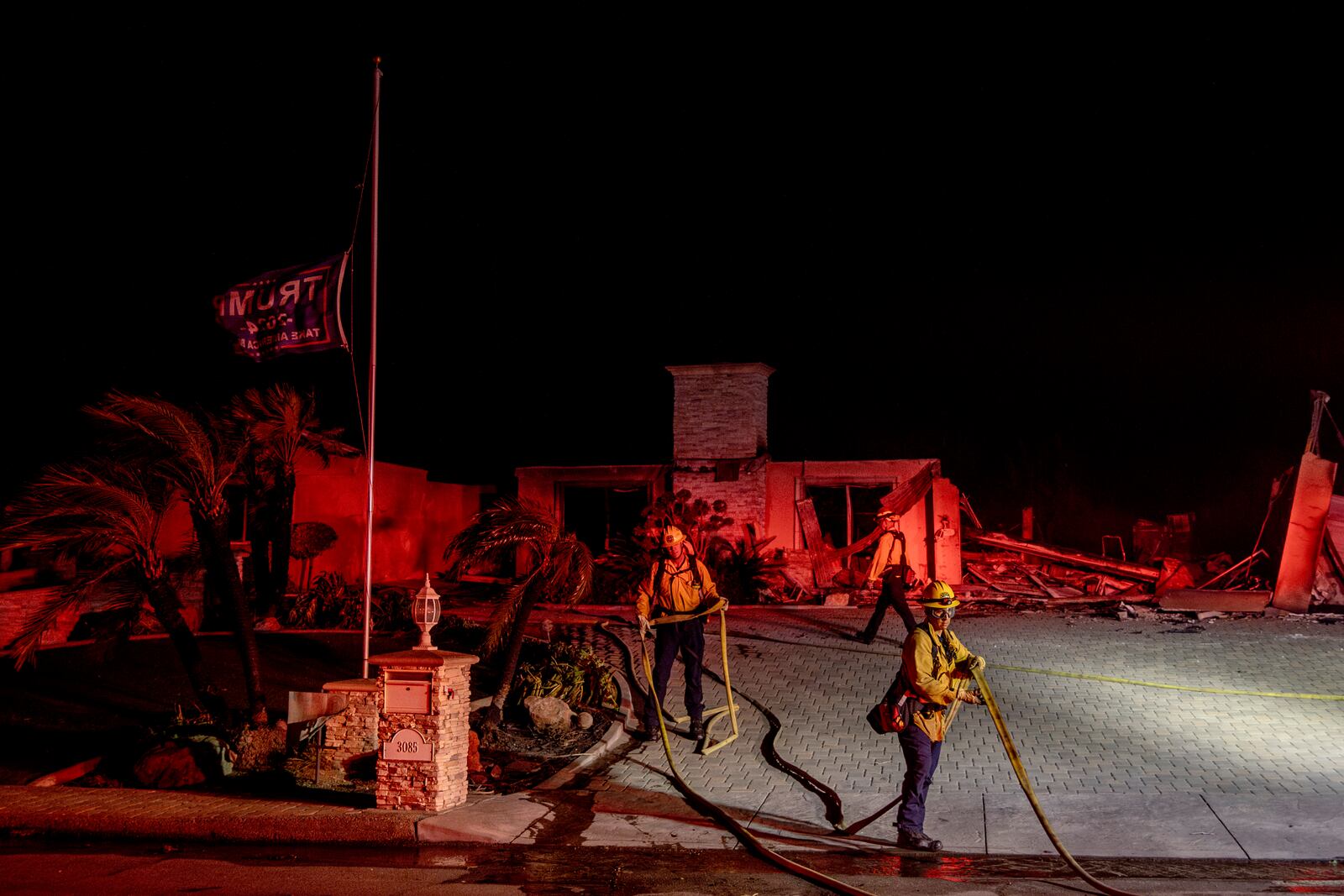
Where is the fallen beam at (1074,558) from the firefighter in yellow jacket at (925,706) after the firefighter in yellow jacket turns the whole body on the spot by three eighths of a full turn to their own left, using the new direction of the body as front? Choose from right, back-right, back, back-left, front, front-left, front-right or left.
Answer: front

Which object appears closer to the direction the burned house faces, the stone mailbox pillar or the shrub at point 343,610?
the stone mailbox pillar

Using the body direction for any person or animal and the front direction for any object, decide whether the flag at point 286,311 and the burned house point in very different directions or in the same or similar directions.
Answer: very different directions

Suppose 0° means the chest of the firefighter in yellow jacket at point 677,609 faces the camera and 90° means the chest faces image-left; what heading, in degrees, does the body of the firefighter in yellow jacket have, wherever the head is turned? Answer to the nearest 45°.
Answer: approximately 0°

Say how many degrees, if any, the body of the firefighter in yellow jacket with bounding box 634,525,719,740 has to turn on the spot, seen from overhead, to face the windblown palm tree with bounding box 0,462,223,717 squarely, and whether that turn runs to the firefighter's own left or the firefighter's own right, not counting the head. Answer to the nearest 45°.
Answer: approximately 90° to the firefighter's own right

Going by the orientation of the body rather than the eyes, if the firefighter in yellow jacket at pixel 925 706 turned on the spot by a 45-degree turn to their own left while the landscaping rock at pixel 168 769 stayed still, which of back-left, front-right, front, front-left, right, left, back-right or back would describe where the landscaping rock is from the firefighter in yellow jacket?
back

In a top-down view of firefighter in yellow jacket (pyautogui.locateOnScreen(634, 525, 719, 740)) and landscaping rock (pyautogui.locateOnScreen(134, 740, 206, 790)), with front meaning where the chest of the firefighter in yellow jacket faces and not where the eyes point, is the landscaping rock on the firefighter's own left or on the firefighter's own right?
on the firefighter's own right

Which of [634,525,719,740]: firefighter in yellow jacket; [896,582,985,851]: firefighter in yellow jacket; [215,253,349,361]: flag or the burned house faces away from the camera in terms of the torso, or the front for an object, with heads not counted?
the flag

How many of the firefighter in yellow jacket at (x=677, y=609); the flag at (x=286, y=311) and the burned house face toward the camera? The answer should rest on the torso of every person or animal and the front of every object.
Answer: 2

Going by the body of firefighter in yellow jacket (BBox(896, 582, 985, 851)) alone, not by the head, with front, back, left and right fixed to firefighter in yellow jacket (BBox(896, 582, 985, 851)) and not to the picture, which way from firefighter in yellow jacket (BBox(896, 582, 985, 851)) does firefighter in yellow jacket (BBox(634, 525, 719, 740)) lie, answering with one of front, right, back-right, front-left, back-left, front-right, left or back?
back

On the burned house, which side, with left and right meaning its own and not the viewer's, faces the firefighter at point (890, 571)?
front

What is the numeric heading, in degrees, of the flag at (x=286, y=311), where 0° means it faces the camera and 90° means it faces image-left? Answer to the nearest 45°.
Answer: approximately 180°

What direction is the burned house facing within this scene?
toward the camera
